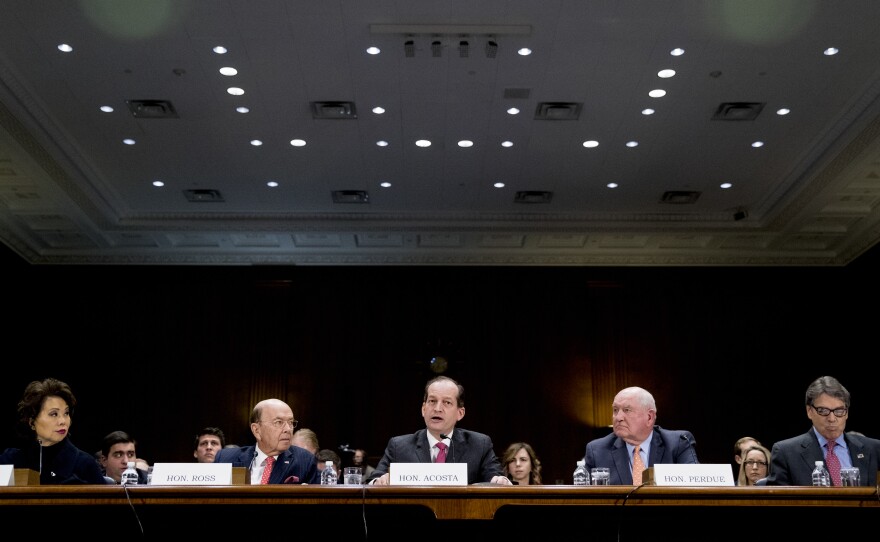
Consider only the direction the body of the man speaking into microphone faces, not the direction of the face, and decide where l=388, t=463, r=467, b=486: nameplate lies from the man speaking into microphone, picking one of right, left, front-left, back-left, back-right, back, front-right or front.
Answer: front

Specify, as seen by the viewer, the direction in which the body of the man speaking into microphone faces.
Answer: toward the camera

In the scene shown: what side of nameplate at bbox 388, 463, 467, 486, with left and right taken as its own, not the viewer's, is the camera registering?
front

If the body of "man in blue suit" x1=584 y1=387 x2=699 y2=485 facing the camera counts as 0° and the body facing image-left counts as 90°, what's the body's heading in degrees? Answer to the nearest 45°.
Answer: approximately 45°

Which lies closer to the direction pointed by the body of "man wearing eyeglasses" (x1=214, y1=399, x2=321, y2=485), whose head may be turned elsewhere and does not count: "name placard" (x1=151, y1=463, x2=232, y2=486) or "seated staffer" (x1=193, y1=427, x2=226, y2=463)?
the name placard

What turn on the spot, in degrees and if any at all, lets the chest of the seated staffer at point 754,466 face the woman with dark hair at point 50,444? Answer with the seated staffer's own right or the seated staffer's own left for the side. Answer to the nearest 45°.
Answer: approximately 45° to the seated staffer's own right

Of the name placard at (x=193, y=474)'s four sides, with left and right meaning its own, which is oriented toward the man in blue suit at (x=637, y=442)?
left

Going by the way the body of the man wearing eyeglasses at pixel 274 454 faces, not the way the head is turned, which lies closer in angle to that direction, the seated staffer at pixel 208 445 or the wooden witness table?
the wooden witness table

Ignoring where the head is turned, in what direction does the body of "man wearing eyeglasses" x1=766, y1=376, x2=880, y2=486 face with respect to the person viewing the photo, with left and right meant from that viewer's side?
facing the viewer

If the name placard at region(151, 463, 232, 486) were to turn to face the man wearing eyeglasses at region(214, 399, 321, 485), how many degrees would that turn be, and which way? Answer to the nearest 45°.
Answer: approximately 180°

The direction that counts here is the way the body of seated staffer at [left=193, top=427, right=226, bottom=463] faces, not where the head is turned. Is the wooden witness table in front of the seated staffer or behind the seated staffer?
in front

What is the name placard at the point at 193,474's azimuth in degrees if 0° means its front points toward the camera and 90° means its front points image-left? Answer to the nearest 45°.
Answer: approximately 0°

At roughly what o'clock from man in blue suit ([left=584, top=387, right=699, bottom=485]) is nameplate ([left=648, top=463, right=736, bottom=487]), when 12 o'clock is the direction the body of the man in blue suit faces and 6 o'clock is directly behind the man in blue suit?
The nameplate is roughly at 10 o'clock from the man in blue suit.

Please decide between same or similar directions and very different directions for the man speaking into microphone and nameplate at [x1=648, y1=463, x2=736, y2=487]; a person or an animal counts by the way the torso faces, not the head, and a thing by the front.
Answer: same or similar directions

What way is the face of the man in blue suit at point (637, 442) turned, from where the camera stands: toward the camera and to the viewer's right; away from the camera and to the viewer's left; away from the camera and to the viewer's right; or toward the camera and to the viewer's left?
toward the camera and to the viewer's left

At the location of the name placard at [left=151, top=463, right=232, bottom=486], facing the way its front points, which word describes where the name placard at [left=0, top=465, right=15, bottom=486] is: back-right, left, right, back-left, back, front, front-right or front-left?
right
